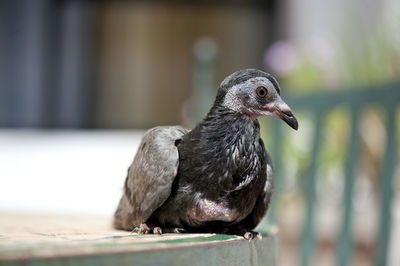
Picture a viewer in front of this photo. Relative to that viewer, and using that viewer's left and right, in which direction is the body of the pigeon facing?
facing the viewer and to the right of the viewer

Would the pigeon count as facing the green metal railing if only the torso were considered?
no
